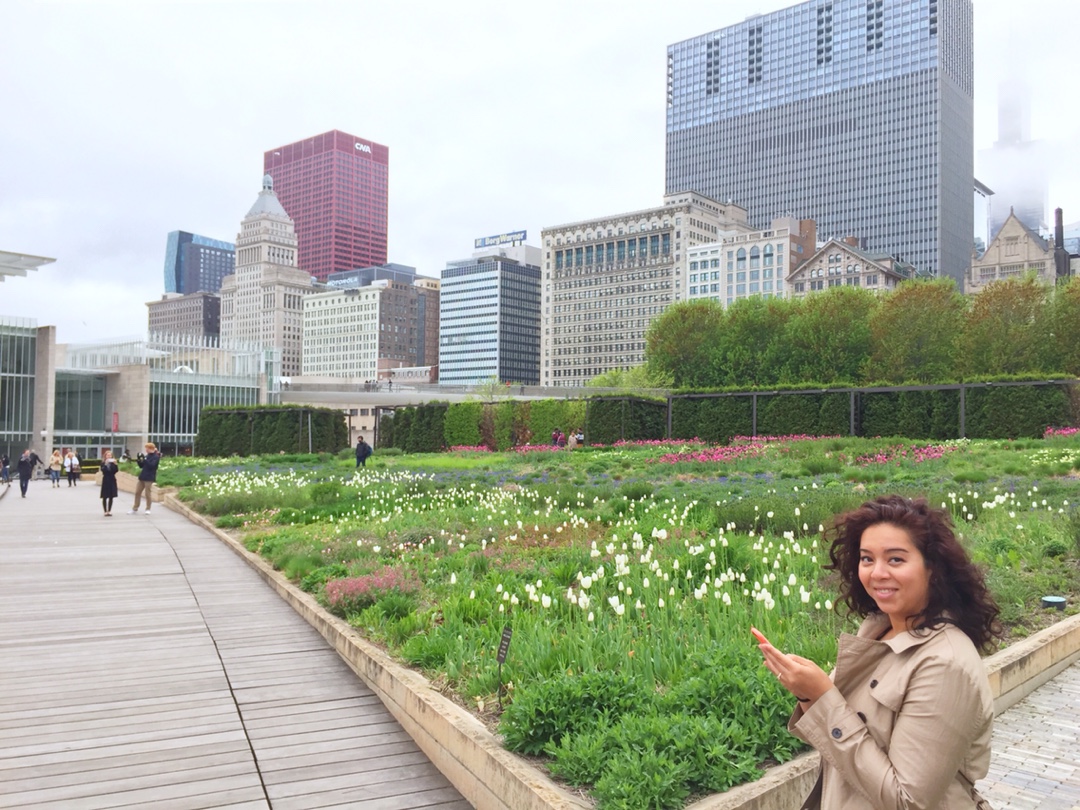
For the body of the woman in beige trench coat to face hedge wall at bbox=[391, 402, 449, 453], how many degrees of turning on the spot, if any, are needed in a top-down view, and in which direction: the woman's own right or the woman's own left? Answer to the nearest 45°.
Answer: approximately 90° to the woman's own right

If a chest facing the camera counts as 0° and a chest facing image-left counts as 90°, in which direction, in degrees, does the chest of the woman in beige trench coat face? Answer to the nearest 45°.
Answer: approximately 45°
